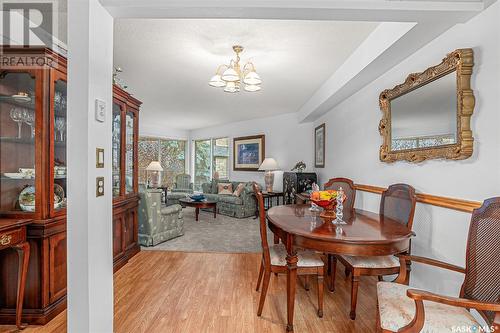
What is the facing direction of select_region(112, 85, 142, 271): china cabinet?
to the viewer's right

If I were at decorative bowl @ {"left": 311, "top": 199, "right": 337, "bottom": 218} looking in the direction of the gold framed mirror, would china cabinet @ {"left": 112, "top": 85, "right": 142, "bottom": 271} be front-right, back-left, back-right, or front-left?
back-left

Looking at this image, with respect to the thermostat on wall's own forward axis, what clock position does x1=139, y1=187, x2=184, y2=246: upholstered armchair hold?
The upholstered armchair is roughly at 8 o'clock from the thermostat on wall.

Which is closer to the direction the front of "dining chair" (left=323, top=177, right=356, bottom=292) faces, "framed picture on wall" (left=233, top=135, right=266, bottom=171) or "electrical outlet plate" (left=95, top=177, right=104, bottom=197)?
the electrical outlet plate

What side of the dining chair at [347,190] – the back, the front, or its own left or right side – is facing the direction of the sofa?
right

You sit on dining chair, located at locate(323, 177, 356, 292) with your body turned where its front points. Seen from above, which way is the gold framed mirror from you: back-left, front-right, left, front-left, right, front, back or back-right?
left

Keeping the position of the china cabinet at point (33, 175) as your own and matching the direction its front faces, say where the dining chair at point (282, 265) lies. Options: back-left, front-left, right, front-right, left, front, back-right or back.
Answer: front-left

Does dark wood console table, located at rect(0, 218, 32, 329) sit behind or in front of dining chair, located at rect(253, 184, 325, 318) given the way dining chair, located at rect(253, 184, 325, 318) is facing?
behind
